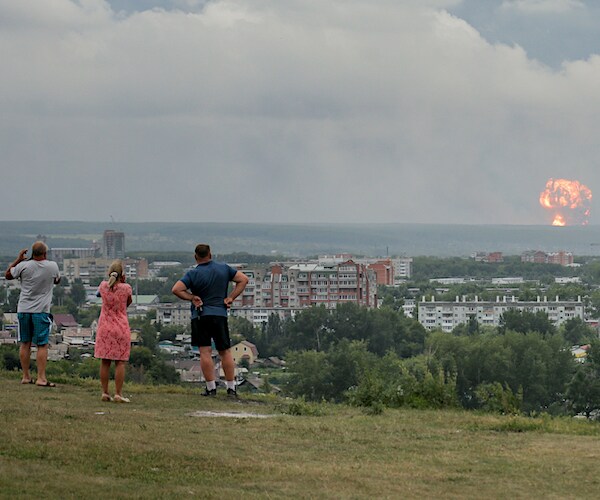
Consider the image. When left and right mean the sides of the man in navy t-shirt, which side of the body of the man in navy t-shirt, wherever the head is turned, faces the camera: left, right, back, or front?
back

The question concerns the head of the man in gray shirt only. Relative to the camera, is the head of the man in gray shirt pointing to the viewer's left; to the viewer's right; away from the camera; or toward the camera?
away from the camera

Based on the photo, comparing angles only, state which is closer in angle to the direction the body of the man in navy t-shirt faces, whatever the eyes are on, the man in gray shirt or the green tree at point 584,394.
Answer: the green tree

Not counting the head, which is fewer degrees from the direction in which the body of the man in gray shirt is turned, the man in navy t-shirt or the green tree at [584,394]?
the green tree

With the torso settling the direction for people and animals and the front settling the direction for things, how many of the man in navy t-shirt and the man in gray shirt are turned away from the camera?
2

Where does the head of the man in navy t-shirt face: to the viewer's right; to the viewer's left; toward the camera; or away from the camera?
away from the camera

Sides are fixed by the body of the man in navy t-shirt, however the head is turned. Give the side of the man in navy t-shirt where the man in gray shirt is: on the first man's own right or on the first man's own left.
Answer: on the first man's own left

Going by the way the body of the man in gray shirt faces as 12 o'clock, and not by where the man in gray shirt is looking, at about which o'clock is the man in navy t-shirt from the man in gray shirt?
The man in navy t-shirt is roughly at 4 o'clock from the man in gray shirt.

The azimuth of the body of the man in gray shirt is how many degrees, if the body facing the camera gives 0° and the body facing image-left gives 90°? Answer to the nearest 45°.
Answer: approximately 180°
